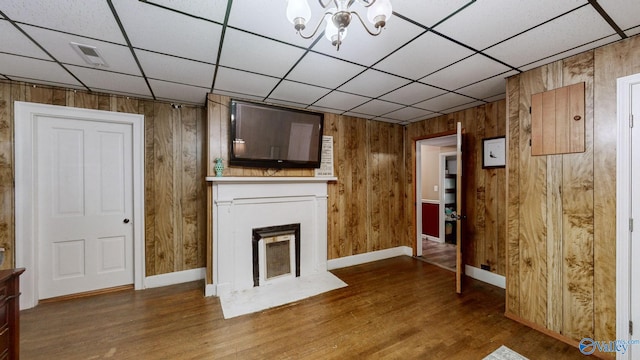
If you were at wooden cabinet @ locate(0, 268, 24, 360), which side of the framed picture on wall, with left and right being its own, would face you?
front

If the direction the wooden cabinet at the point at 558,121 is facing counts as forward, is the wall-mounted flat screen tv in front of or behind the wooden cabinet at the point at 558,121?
in front

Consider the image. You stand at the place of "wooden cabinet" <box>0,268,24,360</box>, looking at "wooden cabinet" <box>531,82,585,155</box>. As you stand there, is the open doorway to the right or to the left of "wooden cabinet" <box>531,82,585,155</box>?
left

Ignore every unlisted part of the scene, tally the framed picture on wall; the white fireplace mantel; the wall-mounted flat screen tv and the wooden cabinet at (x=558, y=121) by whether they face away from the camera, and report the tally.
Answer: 0

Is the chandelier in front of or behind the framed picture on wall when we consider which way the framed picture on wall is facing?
in front

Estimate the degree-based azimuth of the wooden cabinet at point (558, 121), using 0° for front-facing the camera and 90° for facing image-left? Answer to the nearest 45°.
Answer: approximately 45°

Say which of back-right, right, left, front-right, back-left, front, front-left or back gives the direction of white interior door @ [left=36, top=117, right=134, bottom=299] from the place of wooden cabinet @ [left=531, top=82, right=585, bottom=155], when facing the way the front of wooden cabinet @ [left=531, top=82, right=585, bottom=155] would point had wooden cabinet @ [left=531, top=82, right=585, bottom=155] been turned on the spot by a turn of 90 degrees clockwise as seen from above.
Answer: left

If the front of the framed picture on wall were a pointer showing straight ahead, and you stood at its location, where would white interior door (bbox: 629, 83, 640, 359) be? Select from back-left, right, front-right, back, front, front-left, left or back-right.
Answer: left

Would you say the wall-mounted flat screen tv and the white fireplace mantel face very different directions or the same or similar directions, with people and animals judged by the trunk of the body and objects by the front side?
same or similar directions

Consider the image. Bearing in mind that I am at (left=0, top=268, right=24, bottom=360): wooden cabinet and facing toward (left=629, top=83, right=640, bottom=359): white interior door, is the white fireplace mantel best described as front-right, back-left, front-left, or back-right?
front-left

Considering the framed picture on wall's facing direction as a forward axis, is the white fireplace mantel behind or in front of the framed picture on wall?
in front

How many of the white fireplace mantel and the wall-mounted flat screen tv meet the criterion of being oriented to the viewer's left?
0

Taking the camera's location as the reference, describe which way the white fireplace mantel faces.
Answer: facing the viewer and to the right of the viewer

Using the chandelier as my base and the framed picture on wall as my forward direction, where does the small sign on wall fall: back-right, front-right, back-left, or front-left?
front-left
